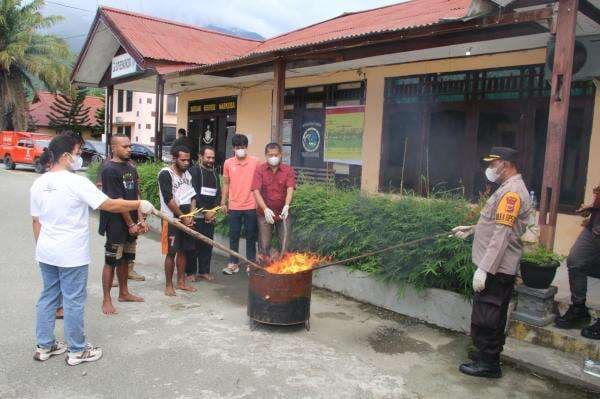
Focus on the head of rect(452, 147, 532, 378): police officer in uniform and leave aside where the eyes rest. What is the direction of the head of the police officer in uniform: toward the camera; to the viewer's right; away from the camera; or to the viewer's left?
to the viewer's left

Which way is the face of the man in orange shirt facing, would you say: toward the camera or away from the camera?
toward the camera

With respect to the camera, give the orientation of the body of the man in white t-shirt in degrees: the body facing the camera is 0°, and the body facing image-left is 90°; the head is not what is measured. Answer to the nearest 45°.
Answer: approximately 225°

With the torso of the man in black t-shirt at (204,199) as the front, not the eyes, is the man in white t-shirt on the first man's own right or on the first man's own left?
on the first man's own right

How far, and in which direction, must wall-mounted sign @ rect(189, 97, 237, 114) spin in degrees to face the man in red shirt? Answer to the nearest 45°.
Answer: approximately 45° to its left

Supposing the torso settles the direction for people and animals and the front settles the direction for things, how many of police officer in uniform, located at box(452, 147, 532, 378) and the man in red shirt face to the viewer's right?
0

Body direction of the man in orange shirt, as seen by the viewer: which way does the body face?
toward the camera

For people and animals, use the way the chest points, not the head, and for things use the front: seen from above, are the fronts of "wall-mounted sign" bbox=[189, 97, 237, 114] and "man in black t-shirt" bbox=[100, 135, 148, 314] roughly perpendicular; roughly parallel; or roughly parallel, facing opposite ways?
roughly perpendicular

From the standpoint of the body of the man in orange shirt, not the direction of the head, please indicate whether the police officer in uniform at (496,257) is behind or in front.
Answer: in front

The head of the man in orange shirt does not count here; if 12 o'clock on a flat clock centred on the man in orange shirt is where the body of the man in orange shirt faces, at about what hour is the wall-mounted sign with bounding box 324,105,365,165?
The wall-mounted sign is roughly at 7 o'clock from the man in orange shirt.

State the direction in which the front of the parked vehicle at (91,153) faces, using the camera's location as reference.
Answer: facing the viewer and to the left of the viewer

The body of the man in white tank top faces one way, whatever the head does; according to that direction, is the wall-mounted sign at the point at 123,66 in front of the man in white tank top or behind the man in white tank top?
behind

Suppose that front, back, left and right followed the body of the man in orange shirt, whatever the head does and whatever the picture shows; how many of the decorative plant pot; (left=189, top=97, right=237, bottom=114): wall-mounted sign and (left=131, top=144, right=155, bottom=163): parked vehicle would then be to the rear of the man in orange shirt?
2

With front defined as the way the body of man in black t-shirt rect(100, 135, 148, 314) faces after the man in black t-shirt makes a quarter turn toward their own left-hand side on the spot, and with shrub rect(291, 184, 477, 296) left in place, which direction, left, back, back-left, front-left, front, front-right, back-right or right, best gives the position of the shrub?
front-right

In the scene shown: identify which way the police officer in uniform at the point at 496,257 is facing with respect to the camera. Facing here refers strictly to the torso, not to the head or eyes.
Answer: to the viewer's left

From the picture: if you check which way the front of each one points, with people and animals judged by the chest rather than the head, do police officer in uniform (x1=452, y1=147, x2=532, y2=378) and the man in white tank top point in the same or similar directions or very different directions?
very different directions

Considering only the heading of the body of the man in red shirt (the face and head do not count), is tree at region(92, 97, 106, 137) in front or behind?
behind
